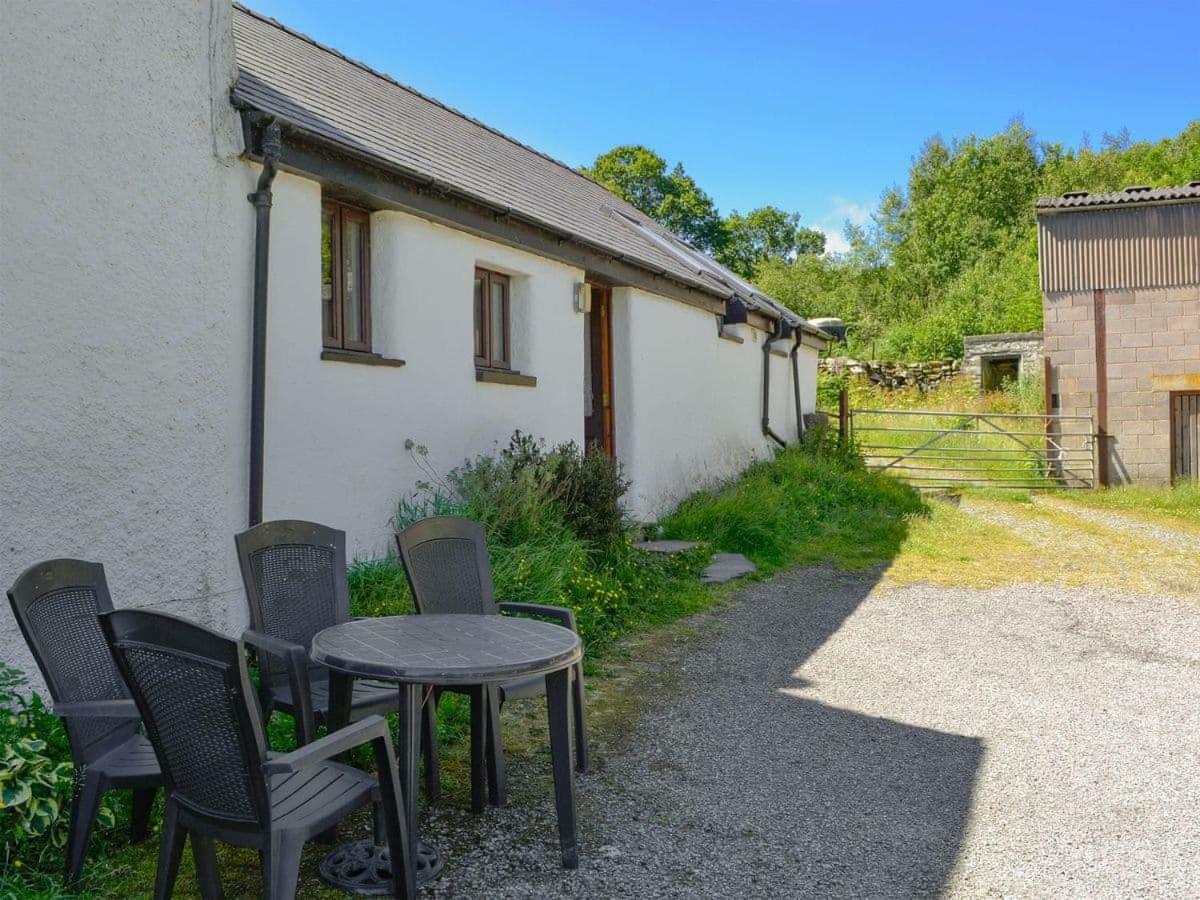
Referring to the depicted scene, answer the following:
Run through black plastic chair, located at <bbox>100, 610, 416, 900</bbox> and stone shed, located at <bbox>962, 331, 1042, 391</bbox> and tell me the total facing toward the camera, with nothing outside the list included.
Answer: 1

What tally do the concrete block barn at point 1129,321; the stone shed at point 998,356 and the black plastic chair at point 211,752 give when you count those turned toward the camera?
2

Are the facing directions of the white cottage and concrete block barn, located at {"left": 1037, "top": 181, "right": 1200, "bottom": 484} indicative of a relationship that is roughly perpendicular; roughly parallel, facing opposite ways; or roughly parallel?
roughly perpendicular

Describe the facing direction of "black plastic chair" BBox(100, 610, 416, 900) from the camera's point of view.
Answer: facing away from the viewer and to the right of the viewer

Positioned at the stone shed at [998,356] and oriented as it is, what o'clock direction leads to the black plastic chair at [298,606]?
The black plastic chair is roughly at 12 o'clock from the stone shed.

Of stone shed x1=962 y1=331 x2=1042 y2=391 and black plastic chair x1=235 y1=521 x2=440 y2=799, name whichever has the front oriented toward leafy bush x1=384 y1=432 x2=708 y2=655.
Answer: the stone shed

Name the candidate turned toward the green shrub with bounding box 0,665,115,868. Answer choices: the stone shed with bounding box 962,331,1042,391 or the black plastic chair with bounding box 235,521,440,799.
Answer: the stone shed

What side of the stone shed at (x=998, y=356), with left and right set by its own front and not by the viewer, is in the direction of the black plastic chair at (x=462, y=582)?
front

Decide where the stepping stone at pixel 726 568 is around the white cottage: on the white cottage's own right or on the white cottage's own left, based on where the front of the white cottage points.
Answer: on the white cottage's own left

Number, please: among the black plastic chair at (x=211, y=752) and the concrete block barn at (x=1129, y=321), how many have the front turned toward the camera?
1

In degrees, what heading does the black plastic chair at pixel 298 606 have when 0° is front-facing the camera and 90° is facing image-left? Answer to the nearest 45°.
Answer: approximately 315°

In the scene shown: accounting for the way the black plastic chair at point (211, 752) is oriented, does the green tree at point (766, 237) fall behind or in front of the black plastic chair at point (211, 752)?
in front

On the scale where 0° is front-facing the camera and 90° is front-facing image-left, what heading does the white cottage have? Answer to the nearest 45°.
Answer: approximately 315°

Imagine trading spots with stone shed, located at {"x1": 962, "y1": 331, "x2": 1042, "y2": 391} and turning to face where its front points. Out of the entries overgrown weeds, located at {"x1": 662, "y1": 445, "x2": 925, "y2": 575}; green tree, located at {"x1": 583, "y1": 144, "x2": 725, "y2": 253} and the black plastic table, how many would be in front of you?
2

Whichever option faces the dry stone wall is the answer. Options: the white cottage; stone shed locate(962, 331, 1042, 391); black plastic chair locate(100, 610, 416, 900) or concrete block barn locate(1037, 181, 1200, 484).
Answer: the black plastic chair
